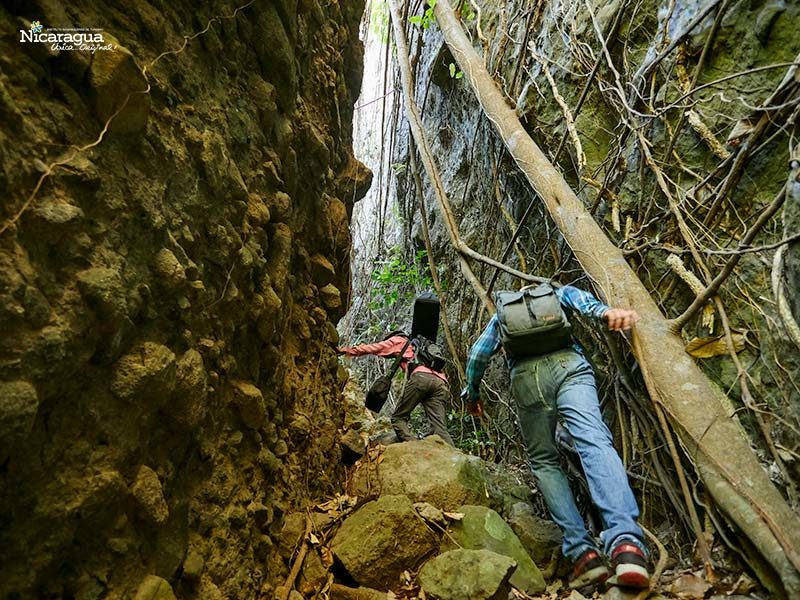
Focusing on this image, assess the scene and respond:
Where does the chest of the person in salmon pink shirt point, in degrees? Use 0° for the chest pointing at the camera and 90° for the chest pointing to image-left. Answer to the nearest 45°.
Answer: approximately 135°

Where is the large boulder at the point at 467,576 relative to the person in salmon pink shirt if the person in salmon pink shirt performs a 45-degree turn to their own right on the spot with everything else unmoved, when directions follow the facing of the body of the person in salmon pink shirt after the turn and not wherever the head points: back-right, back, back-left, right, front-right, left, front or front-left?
back

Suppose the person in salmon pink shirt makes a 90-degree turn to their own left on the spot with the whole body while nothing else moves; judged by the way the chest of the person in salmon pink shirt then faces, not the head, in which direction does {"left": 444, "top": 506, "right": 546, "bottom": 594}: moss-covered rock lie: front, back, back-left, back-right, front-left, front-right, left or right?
front-left

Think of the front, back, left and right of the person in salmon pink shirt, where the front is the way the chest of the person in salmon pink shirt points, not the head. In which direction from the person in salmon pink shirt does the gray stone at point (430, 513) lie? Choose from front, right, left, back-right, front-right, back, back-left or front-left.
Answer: back-left

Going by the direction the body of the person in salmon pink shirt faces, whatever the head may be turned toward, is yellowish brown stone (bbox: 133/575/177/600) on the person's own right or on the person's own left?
on the person's own left
